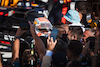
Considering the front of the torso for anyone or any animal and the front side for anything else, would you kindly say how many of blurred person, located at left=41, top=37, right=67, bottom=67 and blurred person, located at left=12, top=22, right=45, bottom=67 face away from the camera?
2

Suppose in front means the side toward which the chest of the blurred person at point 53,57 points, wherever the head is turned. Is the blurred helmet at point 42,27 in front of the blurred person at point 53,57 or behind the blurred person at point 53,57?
in front

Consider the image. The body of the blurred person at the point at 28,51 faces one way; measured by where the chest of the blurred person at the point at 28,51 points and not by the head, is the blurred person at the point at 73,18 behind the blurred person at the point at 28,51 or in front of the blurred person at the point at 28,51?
in front

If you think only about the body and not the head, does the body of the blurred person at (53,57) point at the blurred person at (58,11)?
yes

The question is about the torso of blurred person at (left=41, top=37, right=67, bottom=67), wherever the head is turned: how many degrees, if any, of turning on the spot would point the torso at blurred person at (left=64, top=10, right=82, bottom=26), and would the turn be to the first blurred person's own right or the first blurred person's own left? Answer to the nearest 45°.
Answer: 0° — they already face them

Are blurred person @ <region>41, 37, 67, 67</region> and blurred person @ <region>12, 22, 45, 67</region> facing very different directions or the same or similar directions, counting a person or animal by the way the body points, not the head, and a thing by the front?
same or similar directions

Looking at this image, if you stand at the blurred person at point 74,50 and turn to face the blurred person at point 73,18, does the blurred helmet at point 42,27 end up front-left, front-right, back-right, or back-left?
front-left

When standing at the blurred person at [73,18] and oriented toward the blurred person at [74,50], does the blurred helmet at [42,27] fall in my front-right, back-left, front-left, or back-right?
front-right

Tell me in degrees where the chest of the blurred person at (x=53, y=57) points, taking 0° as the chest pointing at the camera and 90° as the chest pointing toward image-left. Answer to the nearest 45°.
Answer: approximately 180°

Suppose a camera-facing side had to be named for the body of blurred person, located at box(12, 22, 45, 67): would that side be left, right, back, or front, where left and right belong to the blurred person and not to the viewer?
back

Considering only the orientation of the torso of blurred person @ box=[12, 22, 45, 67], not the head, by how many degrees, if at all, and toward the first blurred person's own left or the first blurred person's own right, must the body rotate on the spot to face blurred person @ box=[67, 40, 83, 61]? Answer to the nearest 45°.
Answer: approximately 135° to the first blurred person's own right
